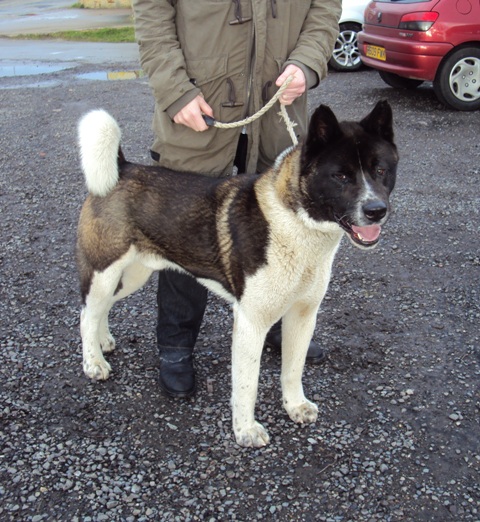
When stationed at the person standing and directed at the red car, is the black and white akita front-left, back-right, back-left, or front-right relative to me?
back-right

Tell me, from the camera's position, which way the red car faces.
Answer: facing away from the viewer and to the right of the viewer

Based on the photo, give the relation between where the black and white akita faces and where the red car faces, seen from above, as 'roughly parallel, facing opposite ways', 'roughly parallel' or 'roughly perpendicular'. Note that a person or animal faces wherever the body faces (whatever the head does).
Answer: roughly perpendicular

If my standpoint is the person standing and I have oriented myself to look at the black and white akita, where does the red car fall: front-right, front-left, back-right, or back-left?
back-left

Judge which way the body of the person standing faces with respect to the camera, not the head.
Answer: toward the camera

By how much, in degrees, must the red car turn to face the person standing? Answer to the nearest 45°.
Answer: approximately 135° to its right

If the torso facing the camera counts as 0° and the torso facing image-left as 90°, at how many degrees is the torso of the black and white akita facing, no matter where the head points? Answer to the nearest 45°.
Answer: approximately 315°

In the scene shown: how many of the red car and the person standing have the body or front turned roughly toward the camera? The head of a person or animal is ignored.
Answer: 1
